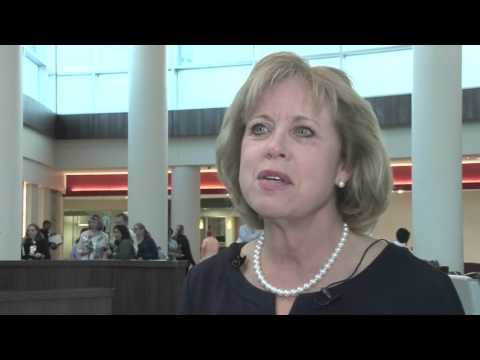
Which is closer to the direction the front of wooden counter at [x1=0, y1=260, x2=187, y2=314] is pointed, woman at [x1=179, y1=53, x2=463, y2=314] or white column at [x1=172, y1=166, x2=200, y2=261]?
the woman

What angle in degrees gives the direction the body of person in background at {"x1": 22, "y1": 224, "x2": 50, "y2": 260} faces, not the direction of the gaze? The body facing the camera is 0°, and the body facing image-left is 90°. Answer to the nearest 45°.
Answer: approximately 0°

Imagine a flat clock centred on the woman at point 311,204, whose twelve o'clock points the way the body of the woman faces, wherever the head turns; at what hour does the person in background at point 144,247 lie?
The person in background is roughly at 4 o'clock from the woman.

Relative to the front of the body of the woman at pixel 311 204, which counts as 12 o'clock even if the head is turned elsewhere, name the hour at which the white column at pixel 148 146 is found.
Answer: The white column is roughly at 4 o'clock from the woman.
